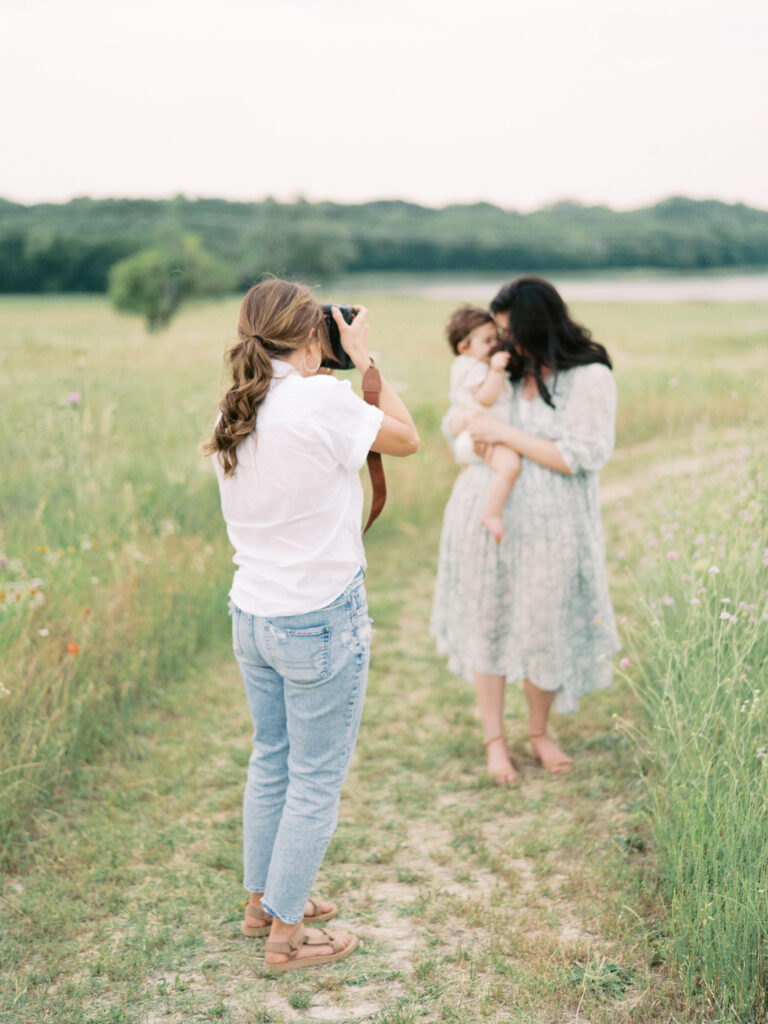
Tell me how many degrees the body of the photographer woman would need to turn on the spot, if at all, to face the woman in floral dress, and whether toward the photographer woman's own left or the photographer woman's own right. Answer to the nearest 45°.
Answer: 0° — they already face them

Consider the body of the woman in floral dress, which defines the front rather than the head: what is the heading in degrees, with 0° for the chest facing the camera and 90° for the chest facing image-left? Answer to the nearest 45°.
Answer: approximately 45°

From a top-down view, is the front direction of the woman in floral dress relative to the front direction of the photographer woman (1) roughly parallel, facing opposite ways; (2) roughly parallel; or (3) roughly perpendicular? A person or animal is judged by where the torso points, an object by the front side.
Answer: roughly parallel, facing opposite ways

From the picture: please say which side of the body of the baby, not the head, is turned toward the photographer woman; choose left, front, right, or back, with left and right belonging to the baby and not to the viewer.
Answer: right

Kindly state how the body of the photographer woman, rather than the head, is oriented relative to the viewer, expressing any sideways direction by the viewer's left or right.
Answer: facing away from the viewer and to the right of the viewer

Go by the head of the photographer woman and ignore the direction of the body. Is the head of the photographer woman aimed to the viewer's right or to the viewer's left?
to the viewer's right

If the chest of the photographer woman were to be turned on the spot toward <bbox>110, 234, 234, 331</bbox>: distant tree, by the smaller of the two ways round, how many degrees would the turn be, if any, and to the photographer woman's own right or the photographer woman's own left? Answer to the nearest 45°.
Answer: approximately 45° to the photographer woman's own left

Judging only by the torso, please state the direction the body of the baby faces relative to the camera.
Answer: to the viewer's right

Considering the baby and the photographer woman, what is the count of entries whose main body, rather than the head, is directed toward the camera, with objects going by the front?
0

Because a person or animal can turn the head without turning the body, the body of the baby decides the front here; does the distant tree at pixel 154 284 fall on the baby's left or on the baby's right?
on the baby's left

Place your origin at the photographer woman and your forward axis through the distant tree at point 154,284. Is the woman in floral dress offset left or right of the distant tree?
right

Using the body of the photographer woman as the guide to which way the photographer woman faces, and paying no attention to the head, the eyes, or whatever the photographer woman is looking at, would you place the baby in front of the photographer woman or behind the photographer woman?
in front
